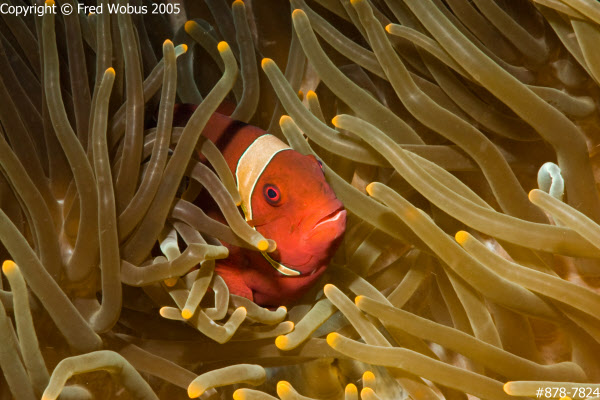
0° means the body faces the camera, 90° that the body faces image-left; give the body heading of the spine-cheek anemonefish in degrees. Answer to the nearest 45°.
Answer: approximately 315°
